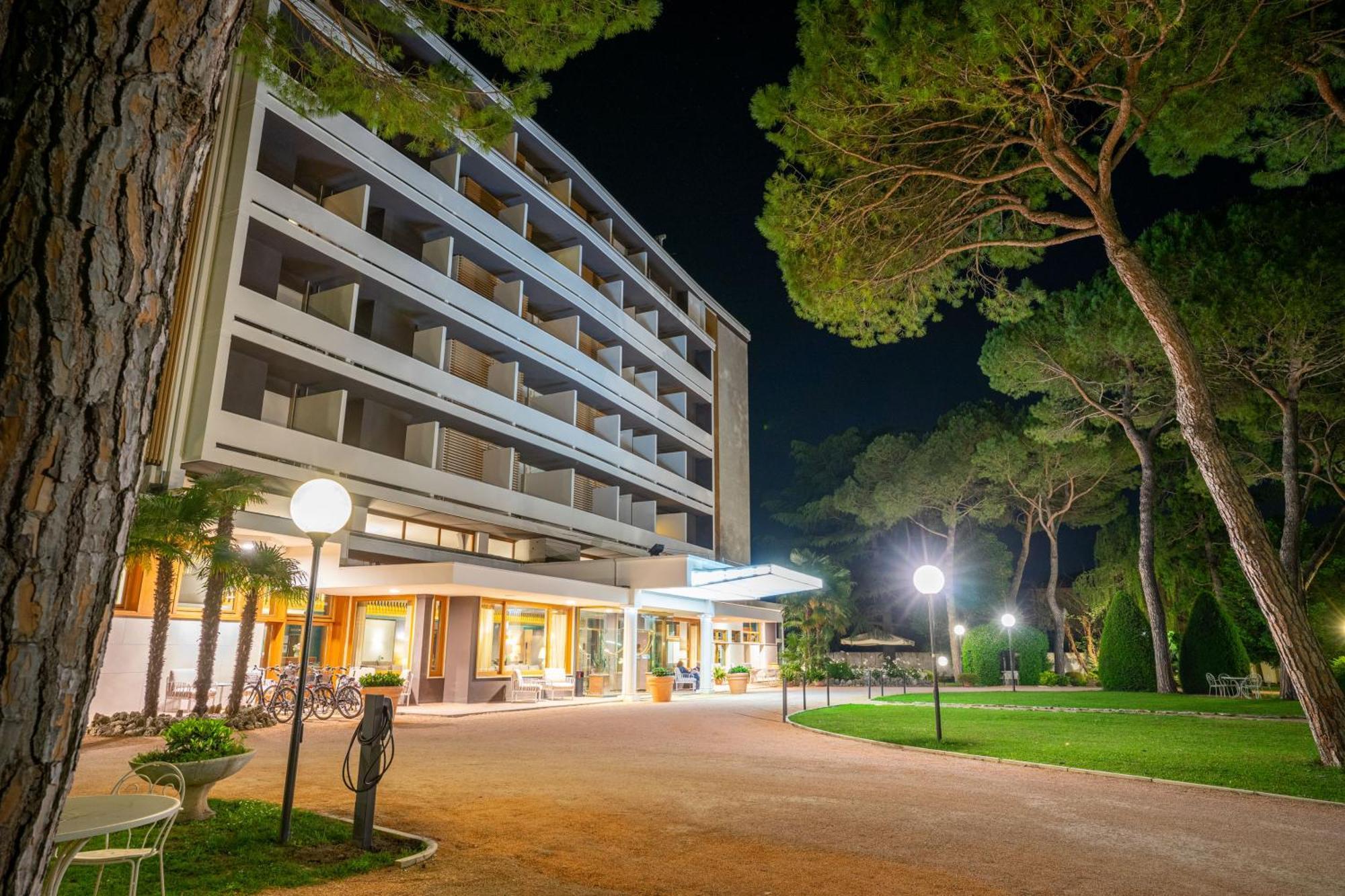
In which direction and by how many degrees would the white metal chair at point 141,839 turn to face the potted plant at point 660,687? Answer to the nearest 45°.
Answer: approximately 180°

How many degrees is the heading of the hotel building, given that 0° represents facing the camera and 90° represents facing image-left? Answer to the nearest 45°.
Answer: approximately 315°

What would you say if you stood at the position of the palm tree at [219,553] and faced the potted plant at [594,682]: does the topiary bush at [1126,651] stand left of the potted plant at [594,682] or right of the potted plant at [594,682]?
right

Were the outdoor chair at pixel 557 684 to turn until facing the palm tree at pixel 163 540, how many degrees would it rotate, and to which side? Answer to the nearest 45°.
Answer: approximately 90° to its right

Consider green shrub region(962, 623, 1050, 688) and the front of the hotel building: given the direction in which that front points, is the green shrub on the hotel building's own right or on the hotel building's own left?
on the hotel building's own left

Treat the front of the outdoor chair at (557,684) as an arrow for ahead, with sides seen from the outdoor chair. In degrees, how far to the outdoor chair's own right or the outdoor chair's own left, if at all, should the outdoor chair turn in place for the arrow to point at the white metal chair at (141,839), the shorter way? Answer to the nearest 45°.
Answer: approximately 45° to the outdoor chair's own right

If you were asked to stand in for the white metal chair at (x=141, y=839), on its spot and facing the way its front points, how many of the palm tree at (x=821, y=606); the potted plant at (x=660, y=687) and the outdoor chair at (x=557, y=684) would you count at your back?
3

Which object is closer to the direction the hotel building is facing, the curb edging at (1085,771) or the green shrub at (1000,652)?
the curb edging

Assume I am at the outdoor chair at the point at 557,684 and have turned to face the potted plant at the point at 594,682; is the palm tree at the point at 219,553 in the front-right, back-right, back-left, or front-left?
back-right
